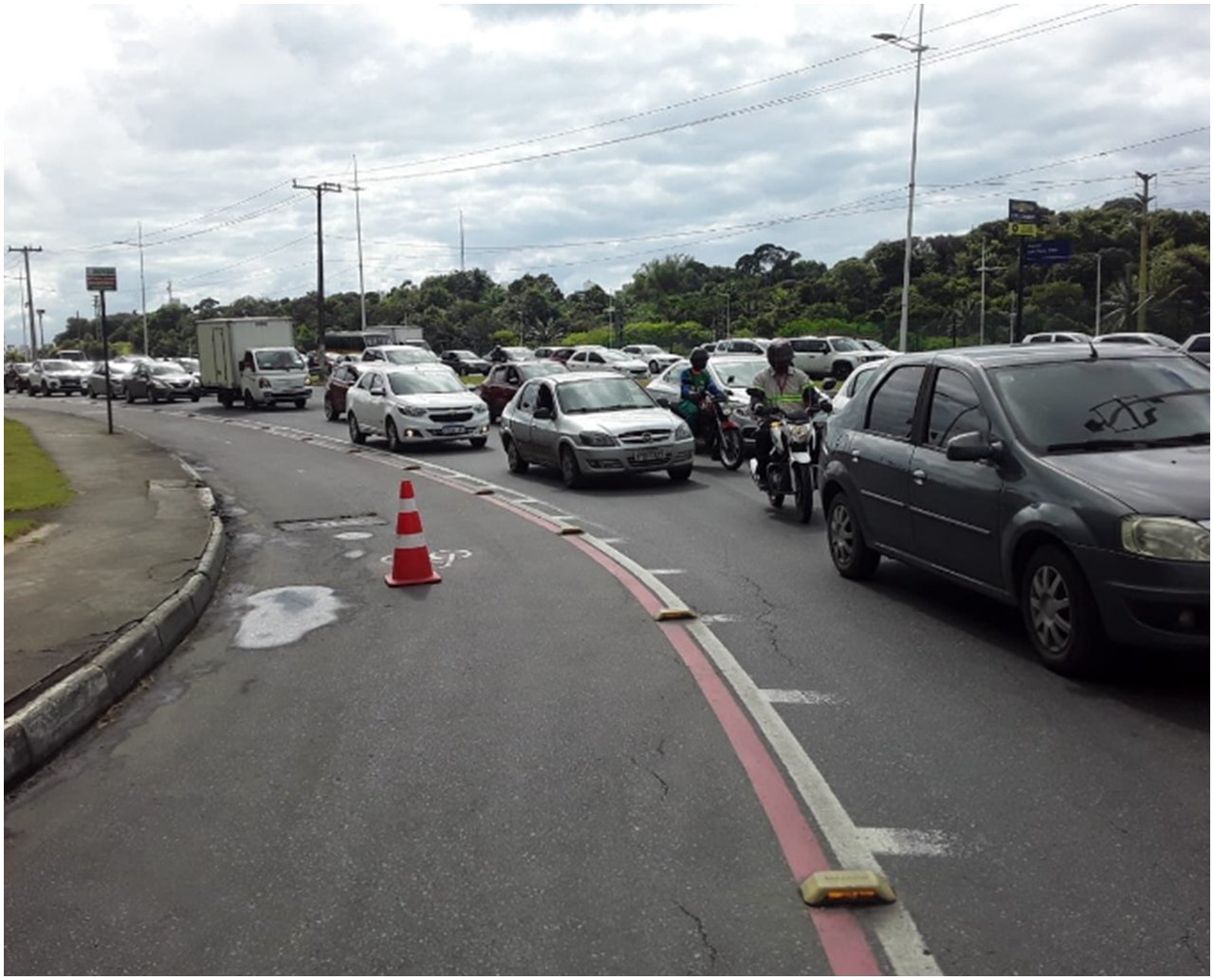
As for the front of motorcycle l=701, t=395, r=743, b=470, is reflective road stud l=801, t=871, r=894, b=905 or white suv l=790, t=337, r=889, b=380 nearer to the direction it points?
the reflective road stud

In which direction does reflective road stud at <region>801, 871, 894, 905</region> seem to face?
toward the camera

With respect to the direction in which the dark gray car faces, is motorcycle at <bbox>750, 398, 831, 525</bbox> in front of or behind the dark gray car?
behind

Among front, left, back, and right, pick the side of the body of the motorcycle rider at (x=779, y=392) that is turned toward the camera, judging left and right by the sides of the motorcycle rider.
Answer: front

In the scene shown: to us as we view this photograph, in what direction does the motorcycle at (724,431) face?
facing the viewer and to the right of the viewer

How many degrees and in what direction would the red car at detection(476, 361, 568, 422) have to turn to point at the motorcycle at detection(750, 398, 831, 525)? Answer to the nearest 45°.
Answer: approximately 45° to its right

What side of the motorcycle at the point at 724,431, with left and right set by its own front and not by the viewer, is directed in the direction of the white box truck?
back

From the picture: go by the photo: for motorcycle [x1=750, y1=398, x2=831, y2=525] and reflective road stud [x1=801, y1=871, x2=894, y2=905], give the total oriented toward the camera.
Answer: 2

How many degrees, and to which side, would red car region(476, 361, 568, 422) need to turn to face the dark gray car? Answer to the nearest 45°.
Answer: approximately 45° to its right

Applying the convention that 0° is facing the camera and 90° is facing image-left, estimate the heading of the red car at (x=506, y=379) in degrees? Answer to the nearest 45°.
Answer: approximately 315°

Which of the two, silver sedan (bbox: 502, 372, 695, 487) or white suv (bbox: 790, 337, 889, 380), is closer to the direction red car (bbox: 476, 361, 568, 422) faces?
the silver sedan

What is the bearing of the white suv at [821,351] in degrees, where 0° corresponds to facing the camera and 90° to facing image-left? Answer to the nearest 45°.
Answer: approximately 315°

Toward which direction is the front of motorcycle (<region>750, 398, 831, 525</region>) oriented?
toward the camera
